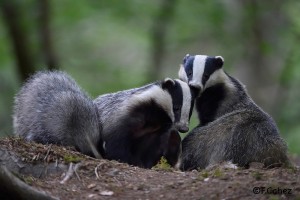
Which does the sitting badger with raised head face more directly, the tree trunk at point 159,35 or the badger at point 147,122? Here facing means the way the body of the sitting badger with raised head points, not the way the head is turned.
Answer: the badger

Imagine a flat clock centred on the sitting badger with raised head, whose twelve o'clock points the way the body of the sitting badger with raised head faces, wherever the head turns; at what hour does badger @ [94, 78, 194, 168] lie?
The badger is roughly at 1 o'clock from the sitting badger with raised head.

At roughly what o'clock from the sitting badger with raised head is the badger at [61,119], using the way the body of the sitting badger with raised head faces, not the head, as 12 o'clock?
The badger is roughly at 1 o'clock from the sitting badger with raised head.

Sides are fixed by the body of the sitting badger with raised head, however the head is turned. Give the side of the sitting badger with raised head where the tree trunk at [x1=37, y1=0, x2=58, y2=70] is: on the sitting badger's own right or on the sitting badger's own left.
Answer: on the sitting badger's own right
